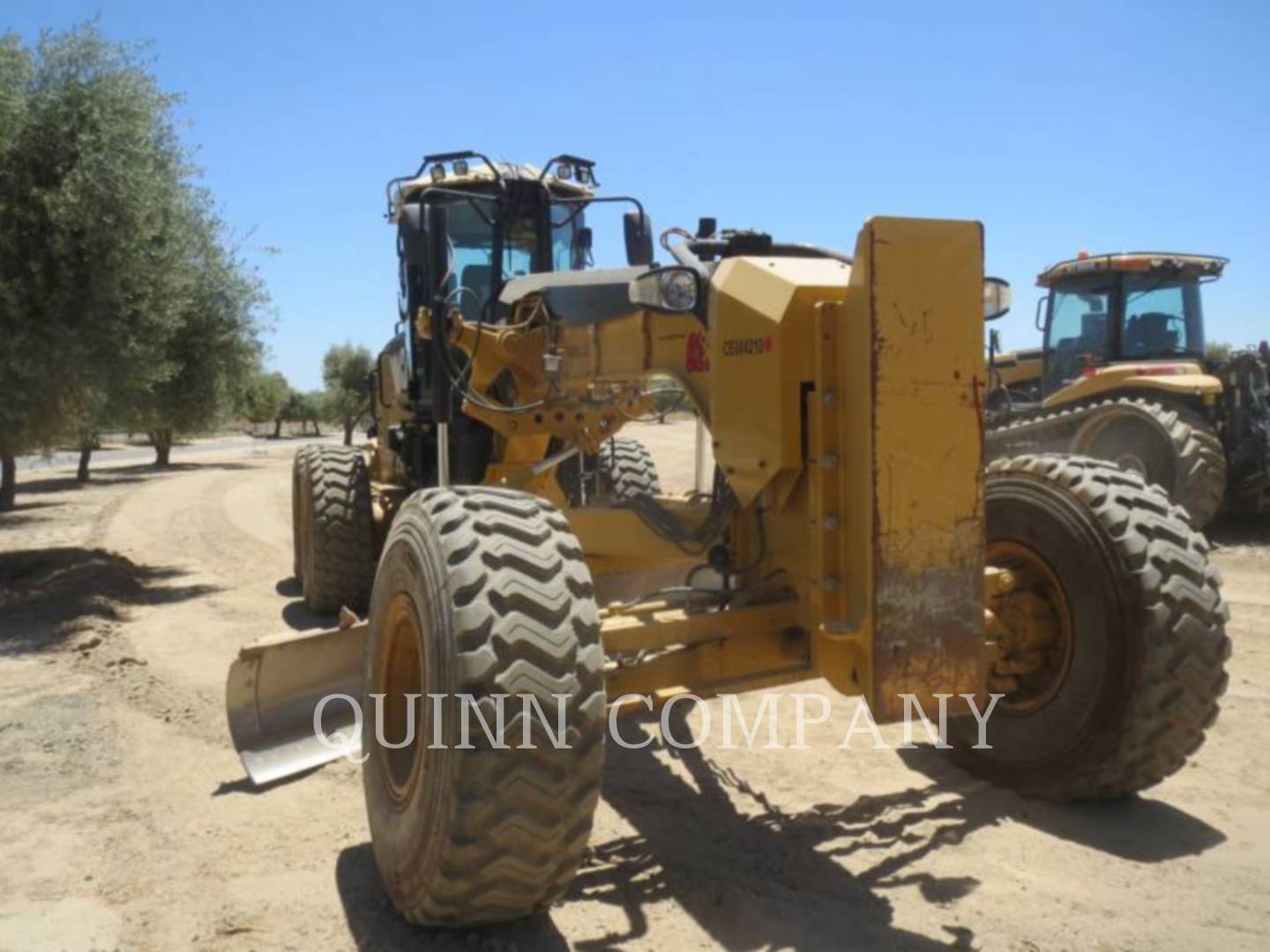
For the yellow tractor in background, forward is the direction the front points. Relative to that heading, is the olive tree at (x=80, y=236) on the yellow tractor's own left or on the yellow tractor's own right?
on the yellow tractor's own left

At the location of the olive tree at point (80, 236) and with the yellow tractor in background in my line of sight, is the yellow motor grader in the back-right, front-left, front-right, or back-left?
front-right

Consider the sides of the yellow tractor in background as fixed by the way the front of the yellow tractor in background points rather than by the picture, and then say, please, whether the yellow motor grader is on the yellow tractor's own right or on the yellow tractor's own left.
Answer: on the yellow tractor's own left

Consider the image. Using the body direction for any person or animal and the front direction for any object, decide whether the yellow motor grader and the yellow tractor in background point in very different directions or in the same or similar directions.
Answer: very different directions

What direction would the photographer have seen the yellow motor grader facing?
facing the viewer and to the right of the viewer

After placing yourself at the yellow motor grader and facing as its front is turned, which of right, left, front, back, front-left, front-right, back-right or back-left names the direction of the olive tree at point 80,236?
back

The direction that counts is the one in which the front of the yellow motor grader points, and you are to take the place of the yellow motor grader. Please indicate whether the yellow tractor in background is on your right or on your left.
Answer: on your left
